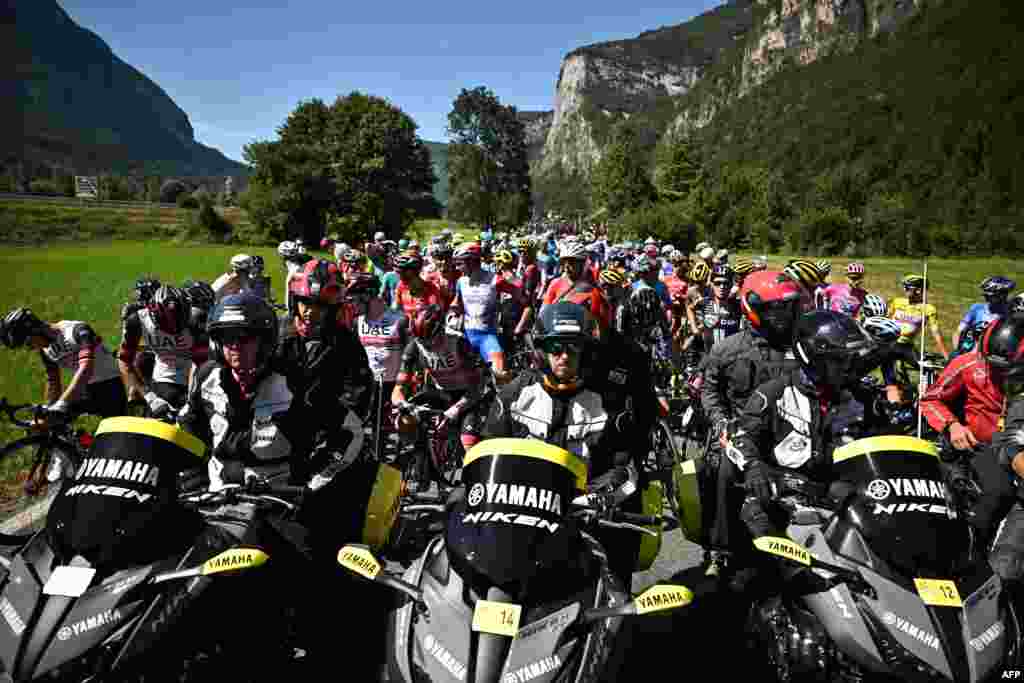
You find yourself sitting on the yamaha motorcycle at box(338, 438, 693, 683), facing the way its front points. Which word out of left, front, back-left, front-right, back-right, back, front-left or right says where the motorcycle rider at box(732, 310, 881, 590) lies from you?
back-left

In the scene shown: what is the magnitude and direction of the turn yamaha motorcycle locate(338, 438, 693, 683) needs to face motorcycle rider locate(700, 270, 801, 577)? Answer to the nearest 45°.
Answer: approximately 135° to its left

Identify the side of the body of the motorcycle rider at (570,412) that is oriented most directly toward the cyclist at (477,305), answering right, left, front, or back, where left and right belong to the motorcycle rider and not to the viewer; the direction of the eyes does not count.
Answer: back

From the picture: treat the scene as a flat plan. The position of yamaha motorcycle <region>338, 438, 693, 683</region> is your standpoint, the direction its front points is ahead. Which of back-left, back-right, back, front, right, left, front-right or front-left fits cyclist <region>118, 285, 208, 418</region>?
back-right

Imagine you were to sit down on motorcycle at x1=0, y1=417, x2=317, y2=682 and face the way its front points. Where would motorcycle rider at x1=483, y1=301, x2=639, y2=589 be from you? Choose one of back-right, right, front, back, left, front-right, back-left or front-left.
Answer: back-left

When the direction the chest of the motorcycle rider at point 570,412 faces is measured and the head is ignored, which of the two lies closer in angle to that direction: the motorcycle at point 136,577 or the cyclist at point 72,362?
the motorcycle

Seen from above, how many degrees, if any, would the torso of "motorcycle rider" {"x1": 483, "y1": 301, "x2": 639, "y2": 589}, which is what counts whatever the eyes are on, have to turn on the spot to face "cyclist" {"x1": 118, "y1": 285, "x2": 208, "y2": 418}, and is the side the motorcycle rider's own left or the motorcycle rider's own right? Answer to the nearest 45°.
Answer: approximately 135° to the motorcycle rider's own right
